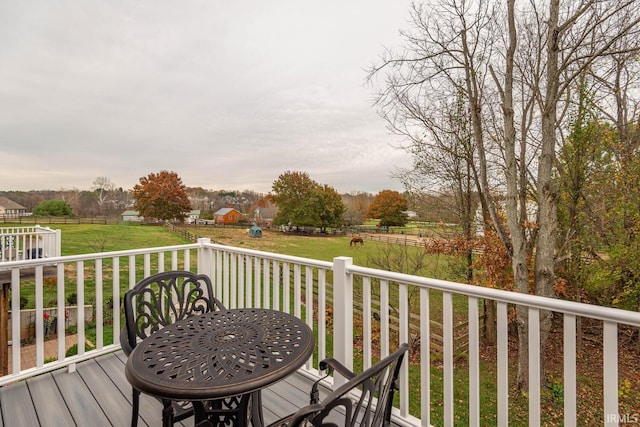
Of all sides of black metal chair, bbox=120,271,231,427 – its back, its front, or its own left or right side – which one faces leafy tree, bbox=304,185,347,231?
left

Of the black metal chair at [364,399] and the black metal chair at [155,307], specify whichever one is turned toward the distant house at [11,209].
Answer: the black metal chair at [364,399]

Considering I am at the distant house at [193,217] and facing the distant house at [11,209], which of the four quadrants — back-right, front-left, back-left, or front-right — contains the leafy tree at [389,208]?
back-left

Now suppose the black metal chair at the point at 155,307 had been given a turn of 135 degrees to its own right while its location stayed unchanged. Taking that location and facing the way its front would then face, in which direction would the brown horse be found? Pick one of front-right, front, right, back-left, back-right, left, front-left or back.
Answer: back-right

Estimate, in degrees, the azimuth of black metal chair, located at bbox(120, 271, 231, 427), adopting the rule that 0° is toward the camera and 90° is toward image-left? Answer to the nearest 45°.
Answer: approximately 315°

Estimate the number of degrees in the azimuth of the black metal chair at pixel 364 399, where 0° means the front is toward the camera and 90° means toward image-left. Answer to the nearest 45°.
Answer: approximately 135°

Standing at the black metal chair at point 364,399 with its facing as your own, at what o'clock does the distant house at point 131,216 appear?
The distant house is roughly at 12 o'clock from the black metal chair.

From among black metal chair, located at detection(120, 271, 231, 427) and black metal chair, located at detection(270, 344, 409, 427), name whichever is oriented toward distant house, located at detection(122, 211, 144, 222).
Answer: black metal chair, located at detection(270, 344, 409, 427)

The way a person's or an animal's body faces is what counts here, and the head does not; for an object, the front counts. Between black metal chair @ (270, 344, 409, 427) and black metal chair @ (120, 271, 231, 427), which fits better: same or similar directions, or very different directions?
very different directions

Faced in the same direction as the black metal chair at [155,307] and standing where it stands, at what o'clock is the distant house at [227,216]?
The distant house is roughly at 8 o'clock from the black metal chair.
